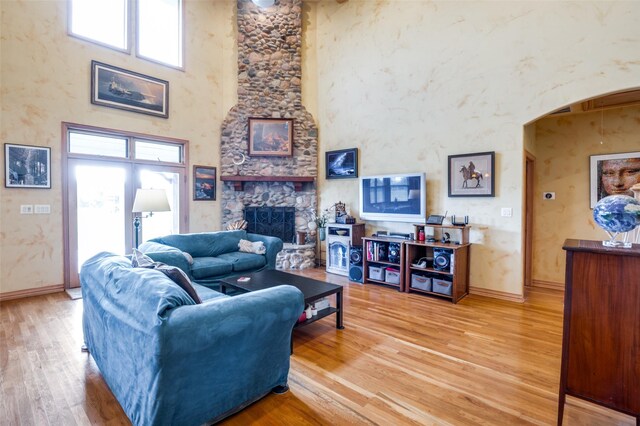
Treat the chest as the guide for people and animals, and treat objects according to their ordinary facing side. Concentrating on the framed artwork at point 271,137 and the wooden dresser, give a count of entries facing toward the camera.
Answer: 1

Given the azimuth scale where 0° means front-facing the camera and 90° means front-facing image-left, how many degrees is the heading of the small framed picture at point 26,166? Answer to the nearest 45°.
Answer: approximately 315°

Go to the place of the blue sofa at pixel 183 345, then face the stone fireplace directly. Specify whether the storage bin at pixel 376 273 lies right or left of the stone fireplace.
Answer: right

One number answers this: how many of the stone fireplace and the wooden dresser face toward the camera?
1
